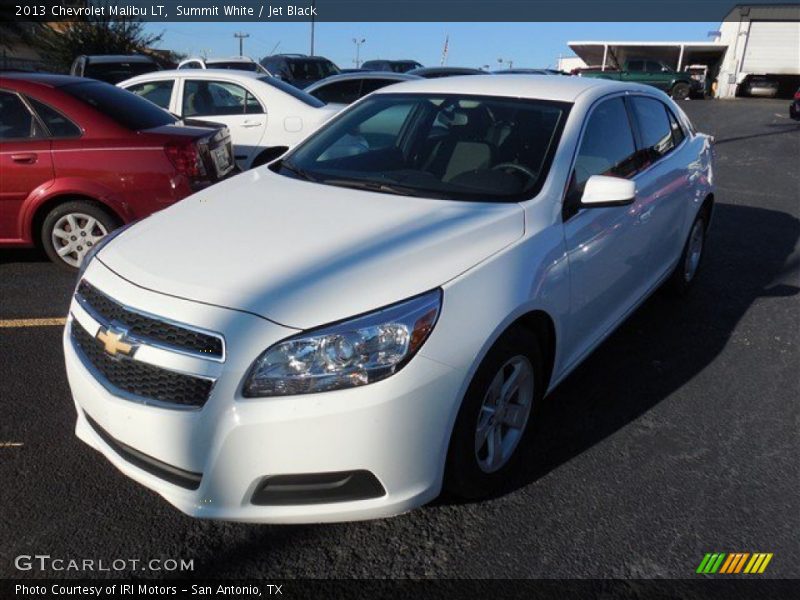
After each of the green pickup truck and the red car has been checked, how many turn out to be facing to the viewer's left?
1

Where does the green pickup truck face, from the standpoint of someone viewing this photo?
facing to the right of the viewer

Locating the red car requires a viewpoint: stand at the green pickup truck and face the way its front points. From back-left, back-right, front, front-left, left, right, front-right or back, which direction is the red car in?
right

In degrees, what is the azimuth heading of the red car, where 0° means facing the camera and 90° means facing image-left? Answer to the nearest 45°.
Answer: approximately 90°

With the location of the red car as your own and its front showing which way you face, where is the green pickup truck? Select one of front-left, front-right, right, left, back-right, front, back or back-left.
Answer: back-right

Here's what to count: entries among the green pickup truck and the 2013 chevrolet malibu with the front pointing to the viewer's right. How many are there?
1

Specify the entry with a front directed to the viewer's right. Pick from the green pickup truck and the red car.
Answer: the green pickup truck

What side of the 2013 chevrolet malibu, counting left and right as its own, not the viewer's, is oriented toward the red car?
right

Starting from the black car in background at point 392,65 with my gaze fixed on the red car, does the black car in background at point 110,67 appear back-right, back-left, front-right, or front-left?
front-right

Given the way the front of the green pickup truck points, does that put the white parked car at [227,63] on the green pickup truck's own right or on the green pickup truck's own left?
on the green pickup truck's own right

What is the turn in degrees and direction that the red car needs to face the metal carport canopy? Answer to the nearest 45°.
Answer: approximately 135° to its right

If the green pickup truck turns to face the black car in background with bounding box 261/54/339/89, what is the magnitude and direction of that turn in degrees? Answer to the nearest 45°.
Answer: approximately 135° to its right

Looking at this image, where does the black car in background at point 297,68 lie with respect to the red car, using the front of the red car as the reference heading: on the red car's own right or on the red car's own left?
on the red car's own right

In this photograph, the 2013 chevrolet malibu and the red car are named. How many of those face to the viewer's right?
0

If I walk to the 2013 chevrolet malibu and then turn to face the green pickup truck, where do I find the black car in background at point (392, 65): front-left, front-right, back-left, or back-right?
front-left

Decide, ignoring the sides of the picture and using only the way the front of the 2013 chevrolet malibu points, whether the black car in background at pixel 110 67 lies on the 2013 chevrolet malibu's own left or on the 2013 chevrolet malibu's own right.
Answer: on the 2013 chevrolet malibu's own right
